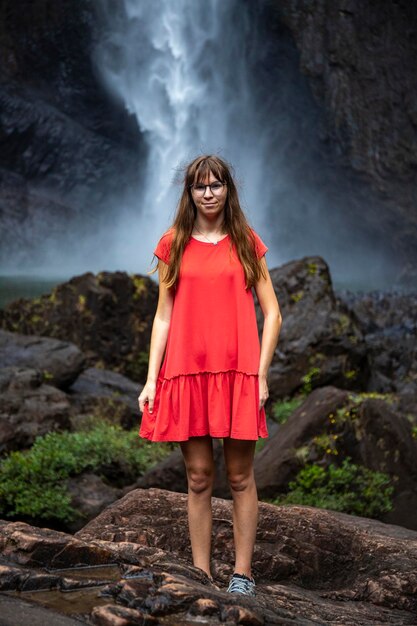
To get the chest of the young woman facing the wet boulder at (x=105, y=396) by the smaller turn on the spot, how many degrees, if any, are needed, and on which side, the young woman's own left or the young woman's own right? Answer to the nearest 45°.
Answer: approximately 180°

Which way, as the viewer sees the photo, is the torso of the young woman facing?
toward the camera

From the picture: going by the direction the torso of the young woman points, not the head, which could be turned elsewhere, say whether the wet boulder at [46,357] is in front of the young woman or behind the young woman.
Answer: behind

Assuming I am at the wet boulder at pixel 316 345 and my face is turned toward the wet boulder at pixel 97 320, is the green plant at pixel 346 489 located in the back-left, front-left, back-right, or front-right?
back-left

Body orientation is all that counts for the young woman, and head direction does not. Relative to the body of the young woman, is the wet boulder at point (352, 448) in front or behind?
behind

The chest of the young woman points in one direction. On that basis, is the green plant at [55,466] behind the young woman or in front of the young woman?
behind

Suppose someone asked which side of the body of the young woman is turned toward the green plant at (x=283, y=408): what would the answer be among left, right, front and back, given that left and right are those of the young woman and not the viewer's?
back

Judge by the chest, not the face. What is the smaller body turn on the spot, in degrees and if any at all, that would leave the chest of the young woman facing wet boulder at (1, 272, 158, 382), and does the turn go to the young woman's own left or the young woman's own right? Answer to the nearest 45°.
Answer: approximately 180°

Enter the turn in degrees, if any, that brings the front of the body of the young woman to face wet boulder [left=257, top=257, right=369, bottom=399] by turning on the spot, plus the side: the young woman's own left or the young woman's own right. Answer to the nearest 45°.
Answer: approximately 180°
